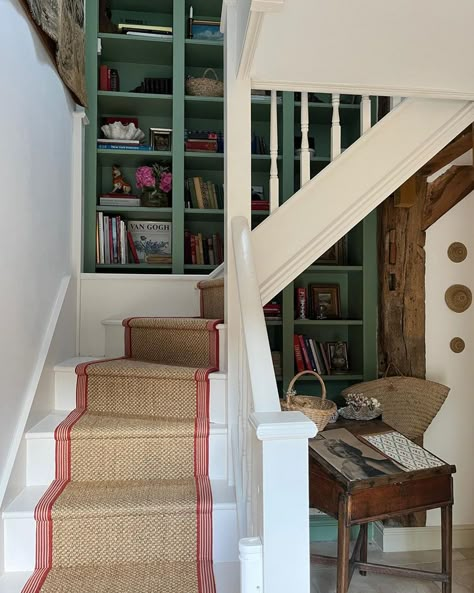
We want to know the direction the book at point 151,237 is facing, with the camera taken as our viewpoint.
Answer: facing the viewer

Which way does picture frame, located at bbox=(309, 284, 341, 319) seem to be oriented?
toward the camera

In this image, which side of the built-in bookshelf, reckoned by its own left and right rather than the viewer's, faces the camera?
front

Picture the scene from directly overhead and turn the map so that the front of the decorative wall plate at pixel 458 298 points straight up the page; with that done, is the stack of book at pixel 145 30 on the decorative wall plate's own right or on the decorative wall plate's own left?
on the decorative wall plate's own right

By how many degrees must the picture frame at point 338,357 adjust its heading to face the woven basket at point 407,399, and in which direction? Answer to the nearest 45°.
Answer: approximately 45° to its left

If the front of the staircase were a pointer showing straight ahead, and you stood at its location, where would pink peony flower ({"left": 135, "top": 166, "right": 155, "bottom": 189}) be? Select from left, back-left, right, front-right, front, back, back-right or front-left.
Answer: back

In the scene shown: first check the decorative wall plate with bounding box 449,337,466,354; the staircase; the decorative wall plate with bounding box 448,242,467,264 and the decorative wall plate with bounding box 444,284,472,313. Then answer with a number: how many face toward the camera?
4

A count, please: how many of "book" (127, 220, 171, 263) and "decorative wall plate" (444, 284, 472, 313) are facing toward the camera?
2

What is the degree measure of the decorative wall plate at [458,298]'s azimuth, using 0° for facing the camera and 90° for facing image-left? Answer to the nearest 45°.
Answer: approximately 0°

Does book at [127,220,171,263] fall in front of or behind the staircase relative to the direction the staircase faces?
behind

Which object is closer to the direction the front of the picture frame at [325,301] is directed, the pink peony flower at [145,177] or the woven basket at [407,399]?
the woven basket

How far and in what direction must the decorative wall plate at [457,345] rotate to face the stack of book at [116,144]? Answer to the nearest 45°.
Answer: approximately 90° to its right

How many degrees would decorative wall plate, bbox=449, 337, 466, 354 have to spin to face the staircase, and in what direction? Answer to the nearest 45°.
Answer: approximately 45° to its right

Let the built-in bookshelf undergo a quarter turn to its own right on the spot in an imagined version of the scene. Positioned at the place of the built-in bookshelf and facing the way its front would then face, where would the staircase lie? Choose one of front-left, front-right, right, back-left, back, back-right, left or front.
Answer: left
